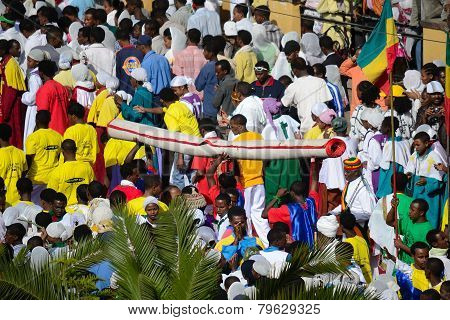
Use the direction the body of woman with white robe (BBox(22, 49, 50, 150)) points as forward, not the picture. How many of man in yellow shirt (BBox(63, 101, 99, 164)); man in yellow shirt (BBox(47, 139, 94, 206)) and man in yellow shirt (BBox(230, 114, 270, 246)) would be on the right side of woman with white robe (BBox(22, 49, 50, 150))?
0

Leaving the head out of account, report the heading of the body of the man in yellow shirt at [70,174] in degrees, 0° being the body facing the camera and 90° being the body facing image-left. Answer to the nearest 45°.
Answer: approximately 180°

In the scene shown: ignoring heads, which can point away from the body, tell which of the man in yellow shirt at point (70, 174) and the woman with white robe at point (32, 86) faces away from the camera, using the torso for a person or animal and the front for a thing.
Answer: the man in yellow shirt

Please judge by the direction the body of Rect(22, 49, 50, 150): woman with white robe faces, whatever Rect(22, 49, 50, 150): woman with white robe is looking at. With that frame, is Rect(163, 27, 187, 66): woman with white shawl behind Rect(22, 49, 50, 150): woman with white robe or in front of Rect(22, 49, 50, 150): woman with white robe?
behind

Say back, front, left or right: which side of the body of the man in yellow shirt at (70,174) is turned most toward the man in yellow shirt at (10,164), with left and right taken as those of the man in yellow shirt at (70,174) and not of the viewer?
left

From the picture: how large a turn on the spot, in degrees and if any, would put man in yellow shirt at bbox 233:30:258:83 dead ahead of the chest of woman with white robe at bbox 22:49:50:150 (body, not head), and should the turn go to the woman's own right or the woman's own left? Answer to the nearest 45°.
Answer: approximately 180°

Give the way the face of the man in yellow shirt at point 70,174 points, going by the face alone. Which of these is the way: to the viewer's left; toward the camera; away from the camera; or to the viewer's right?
away from the camera
